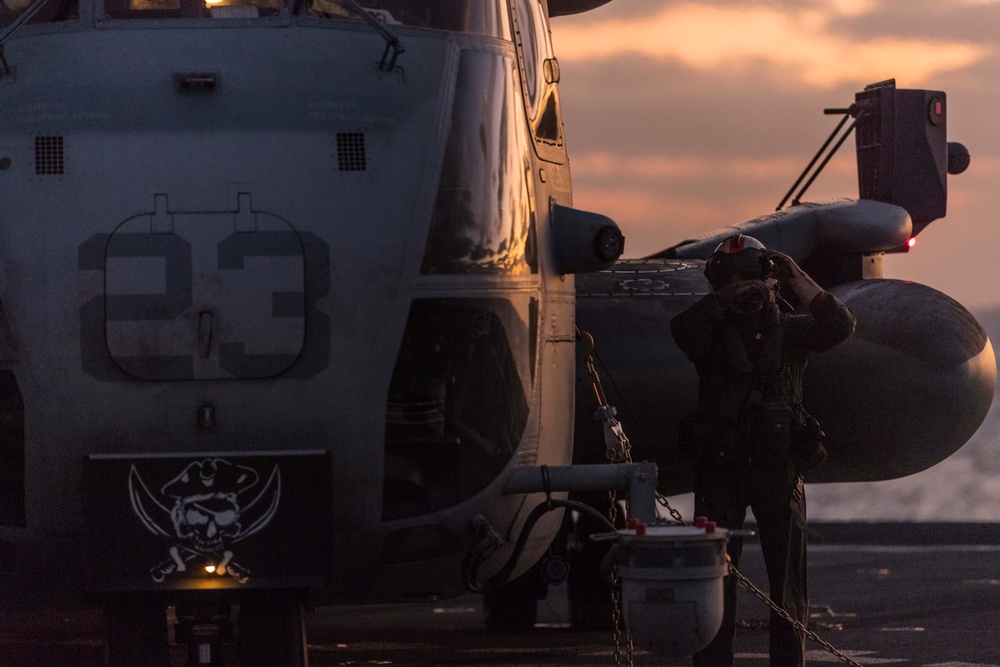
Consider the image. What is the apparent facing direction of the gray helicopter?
toward the camera
